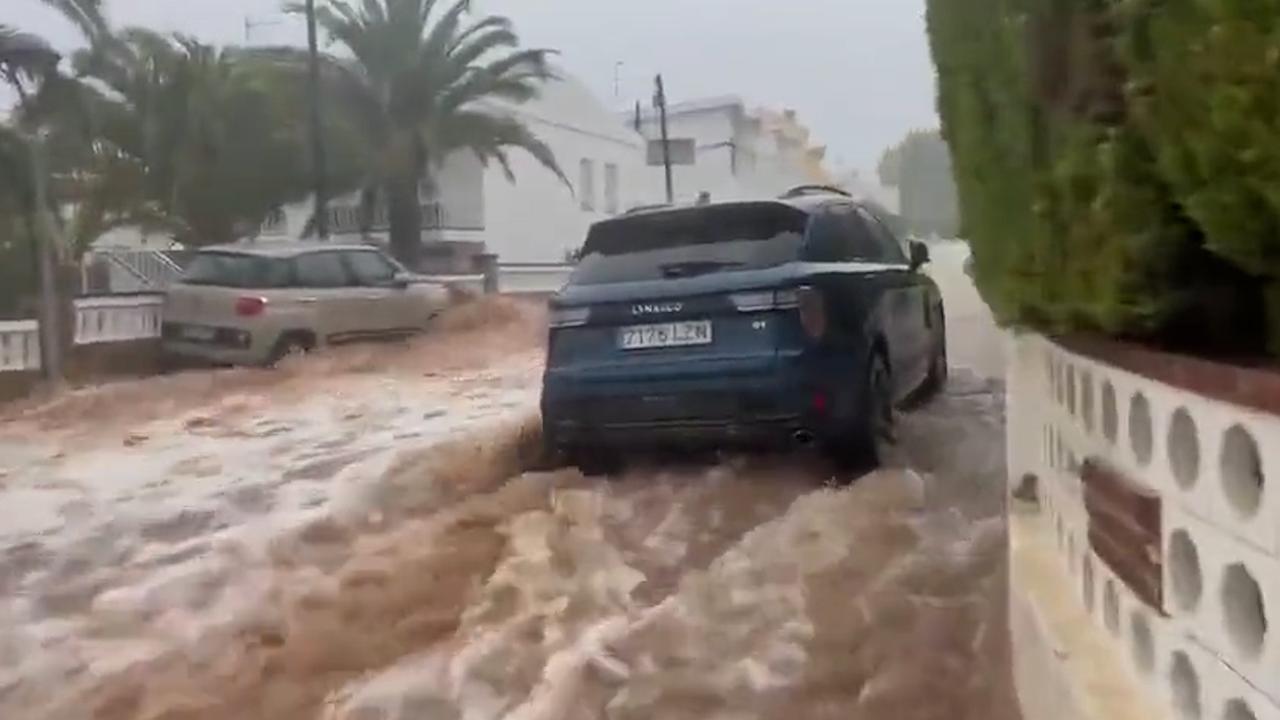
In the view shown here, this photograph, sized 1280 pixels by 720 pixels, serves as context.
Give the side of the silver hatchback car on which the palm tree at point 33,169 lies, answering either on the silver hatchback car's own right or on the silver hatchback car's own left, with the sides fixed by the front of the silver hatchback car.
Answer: on the silver hatchback car's own left

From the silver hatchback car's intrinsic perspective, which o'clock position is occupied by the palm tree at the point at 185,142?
The palm tree is roughly at 10 o'clock from the silver hatchback car.

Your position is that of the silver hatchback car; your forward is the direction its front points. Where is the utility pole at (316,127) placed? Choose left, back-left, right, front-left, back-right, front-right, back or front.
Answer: front-left

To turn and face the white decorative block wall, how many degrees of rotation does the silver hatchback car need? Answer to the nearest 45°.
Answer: approximately 135° to its right

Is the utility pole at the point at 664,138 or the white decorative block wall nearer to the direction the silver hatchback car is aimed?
the utility pole

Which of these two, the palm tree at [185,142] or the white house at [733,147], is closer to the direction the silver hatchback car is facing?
the white house

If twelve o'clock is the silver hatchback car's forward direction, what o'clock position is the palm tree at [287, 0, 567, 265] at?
The palm tree is roughly at 11 o'clock from the silver hatchback car.

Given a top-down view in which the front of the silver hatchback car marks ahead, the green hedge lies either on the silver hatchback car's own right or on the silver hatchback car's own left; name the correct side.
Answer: on the silver hatchback car's own right

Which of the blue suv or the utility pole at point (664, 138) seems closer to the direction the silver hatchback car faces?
the utility pole

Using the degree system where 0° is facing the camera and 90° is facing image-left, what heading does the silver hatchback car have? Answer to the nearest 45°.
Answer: approximately 225°

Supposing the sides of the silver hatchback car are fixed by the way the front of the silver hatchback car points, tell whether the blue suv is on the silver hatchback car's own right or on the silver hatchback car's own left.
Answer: on the silver hatchback car's own right

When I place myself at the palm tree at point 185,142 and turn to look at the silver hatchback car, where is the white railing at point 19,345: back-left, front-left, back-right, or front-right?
front-right

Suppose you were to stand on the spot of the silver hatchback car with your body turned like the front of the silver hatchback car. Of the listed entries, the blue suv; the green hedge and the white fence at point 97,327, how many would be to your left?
1

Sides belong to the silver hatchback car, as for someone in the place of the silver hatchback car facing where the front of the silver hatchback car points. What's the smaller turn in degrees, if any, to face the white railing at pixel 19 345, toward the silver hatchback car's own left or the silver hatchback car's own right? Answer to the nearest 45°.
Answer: approximately 135° to the silver hatchback car's own left
